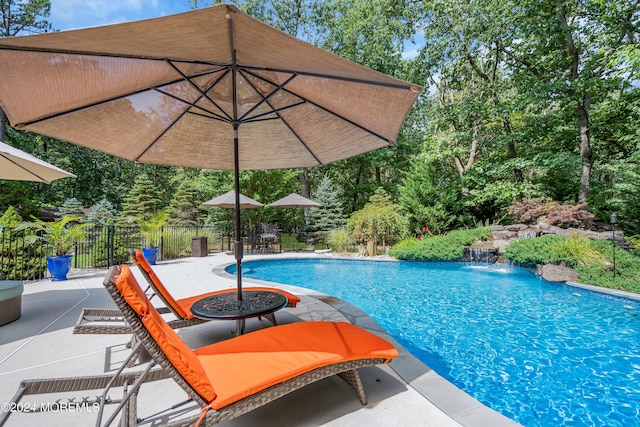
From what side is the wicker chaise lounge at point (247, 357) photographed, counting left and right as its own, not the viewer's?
right

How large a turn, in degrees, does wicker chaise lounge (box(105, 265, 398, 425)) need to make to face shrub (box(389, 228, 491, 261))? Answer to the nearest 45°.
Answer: approximately 45° to its left

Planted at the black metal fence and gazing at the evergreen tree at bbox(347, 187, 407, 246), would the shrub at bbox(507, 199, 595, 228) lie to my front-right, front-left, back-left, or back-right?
front-right

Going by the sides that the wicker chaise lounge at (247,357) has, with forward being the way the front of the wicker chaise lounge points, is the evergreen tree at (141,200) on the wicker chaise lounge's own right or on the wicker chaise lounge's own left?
on the wicker chaise lounge's own left

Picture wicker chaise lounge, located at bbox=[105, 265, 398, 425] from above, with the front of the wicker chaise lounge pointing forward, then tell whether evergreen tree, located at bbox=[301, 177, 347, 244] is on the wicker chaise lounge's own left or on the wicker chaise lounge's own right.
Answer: on the wicker chaise lounge's own left

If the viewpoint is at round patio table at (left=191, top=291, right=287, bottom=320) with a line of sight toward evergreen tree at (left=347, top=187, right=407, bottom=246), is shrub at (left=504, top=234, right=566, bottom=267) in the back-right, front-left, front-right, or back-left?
front-right

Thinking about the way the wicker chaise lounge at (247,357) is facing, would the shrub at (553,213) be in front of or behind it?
in front

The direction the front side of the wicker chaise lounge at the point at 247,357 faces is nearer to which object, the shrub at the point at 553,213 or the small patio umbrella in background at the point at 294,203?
the shrub

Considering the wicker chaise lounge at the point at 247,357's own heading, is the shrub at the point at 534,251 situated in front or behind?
in front

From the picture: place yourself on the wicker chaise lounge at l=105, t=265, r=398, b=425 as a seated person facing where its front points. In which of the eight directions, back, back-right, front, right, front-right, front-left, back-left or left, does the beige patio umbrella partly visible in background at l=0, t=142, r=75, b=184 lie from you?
back-left

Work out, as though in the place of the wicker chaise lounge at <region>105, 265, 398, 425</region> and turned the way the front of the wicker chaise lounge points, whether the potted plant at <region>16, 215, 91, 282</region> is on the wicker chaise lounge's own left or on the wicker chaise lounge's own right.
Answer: on the wicker chaise lounge's own left

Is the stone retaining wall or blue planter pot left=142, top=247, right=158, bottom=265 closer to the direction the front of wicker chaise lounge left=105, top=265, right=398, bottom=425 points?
the stone retaining wall

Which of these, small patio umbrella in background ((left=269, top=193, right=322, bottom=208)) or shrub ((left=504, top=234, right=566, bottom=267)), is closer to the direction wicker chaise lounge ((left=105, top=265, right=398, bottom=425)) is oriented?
the shrub
